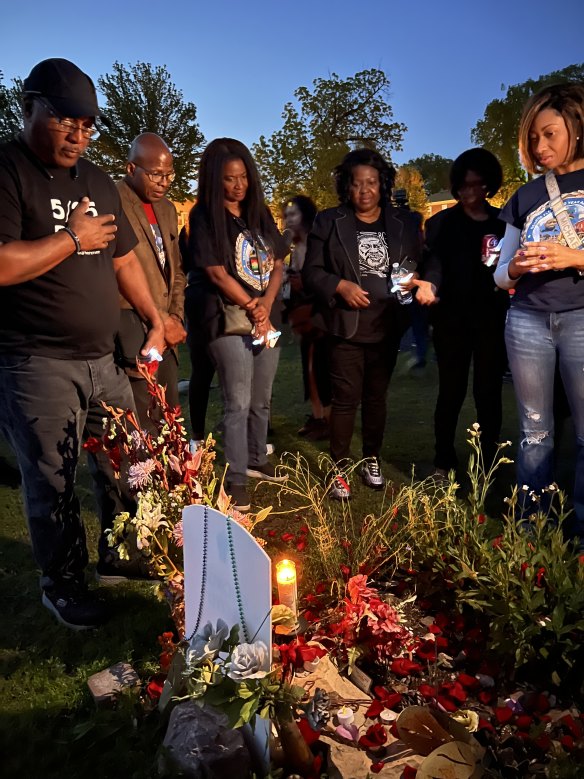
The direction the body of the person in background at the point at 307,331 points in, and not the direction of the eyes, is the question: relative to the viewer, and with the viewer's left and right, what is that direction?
facing the viewer and to the left of the viewer

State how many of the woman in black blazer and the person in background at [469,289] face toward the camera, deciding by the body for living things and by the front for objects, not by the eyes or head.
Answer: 2

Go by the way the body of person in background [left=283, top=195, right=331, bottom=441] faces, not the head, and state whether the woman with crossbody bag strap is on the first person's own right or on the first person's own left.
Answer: on the first person's own left

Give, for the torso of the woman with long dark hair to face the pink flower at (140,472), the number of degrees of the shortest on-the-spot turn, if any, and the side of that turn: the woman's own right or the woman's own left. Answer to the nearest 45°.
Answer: approximately 45° to the woman's own right

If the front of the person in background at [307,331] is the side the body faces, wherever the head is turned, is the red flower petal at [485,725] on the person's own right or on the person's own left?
on the person's own left

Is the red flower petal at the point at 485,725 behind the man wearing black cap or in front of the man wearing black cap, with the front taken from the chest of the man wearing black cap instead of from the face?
in front

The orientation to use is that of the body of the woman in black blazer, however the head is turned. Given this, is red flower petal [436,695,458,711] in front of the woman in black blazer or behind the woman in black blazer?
in front

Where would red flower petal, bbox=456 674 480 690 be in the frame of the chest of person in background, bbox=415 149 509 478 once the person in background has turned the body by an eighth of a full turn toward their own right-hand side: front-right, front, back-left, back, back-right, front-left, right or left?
front-left
